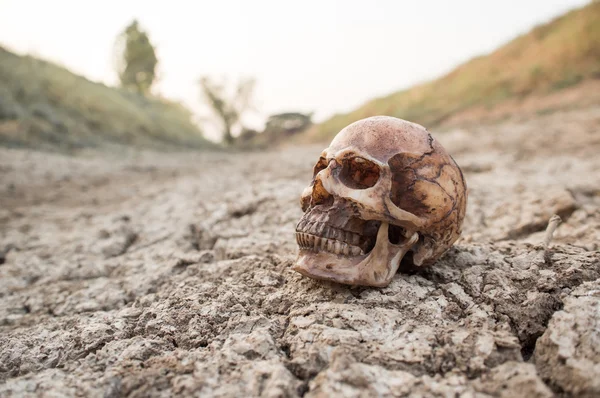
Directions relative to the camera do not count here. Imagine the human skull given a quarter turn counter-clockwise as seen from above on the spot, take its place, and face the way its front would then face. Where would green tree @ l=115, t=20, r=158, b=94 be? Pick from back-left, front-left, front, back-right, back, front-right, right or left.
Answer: back

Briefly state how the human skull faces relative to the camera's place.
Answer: facing the viewer and to the left of the viewer

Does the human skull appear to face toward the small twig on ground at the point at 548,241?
no
